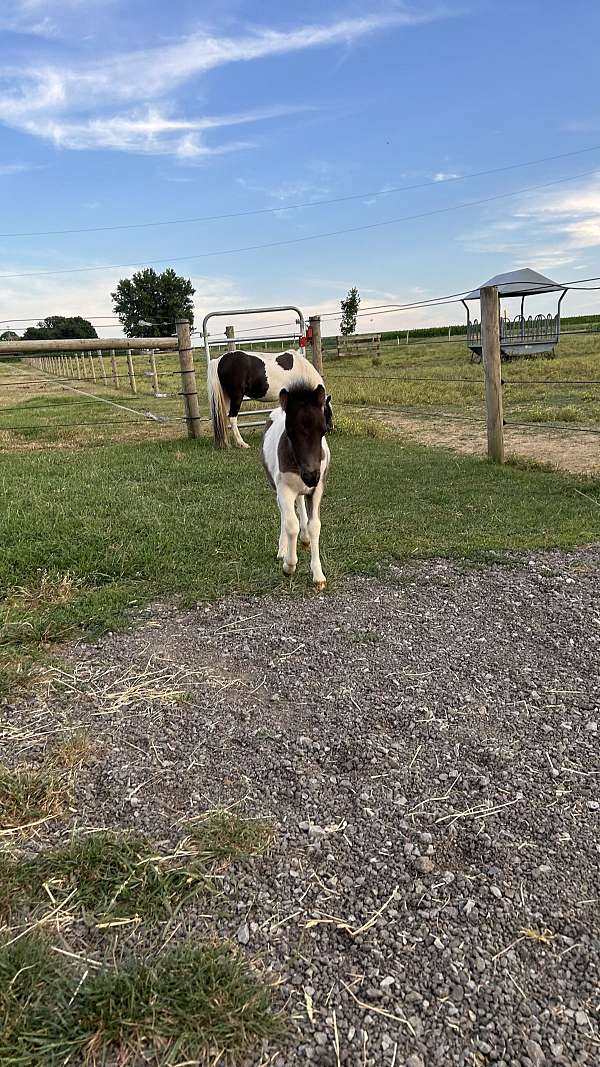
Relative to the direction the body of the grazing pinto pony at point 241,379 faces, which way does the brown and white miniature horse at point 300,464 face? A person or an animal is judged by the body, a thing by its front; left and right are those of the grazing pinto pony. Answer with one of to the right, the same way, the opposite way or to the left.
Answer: to the right

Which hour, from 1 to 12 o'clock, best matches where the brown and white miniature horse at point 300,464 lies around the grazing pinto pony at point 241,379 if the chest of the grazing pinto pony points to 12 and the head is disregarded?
The brown and white miniature horse is roughly at 3 o'clock from the grazing pinto pony.

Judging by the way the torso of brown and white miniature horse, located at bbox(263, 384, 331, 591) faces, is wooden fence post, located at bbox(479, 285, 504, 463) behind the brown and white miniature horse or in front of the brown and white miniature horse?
behind

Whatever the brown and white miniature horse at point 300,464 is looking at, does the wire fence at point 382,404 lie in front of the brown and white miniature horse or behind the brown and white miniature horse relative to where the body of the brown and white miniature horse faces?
behind

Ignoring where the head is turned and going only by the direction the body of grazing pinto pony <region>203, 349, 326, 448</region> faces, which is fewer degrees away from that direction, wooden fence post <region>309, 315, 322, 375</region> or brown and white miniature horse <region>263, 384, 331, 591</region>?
the wooden fence post

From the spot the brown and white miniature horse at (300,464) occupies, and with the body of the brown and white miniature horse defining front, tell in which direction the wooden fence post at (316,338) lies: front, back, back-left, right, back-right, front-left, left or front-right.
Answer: back

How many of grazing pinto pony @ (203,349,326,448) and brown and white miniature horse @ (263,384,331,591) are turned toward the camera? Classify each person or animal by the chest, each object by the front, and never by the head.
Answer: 1

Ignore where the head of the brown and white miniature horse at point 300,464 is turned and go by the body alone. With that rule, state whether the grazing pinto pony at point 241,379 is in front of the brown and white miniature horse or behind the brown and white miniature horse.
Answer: behind

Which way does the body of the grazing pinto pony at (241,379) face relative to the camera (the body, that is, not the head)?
to the viewer's right

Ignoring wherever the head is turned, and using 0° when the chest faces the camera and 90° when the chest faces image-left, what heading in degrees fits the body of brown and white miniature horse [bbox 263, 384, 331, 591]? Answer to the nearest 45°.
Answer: approximately 0°
